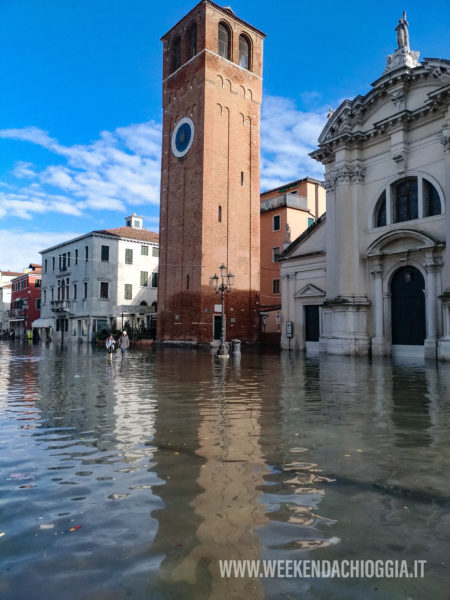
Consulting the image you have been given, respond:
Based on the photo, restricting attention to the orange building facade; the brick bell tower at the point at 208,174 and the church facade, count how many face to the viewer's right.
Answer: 0

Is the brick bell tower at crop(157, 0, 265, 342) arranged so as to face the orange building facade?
no

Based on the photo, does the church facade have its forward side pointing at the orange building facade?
no

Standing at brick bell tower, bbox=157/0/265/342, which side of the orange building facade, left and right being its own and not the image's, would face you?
front

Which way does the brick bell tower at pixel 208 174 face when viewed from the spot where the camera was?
facing the viewer and to the left of the viewer

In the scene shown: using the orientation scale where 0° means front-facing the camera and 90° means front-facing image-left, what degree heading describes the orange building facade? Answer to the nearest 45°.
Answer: approximately 45°

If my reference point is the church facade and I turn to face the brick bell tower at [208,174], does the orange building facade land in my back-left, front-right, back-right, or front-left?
front-right

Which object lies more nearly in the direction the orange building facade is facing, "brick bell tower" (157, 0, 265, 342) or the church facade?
the brick bell tower

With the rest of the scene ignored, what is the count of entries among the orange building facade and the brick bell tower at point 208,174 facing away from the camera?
0

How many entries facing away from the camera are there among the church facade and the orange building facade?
0

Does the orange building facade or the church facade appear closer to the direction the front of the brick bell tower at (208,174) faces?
the church facade

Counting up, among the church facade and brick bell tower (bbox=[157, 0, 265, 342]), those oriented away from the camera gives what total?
0

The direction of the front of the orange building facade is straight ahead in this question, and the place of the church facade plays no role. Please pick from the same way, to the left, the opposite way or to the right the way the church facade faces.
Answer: the same way

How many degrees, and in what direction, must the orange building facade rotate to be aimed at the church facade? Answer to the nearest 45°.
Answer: approximately 45° to its left

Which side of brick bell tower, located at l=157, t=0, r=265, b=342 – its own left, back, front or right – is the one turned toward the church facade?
left

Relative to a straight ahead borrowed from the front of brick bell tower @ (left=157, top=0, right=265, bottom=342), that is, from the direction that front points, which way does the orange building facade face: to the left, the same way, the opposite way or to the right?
the same way

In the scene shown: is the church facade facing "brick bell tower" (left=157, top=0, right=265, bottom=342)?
no
